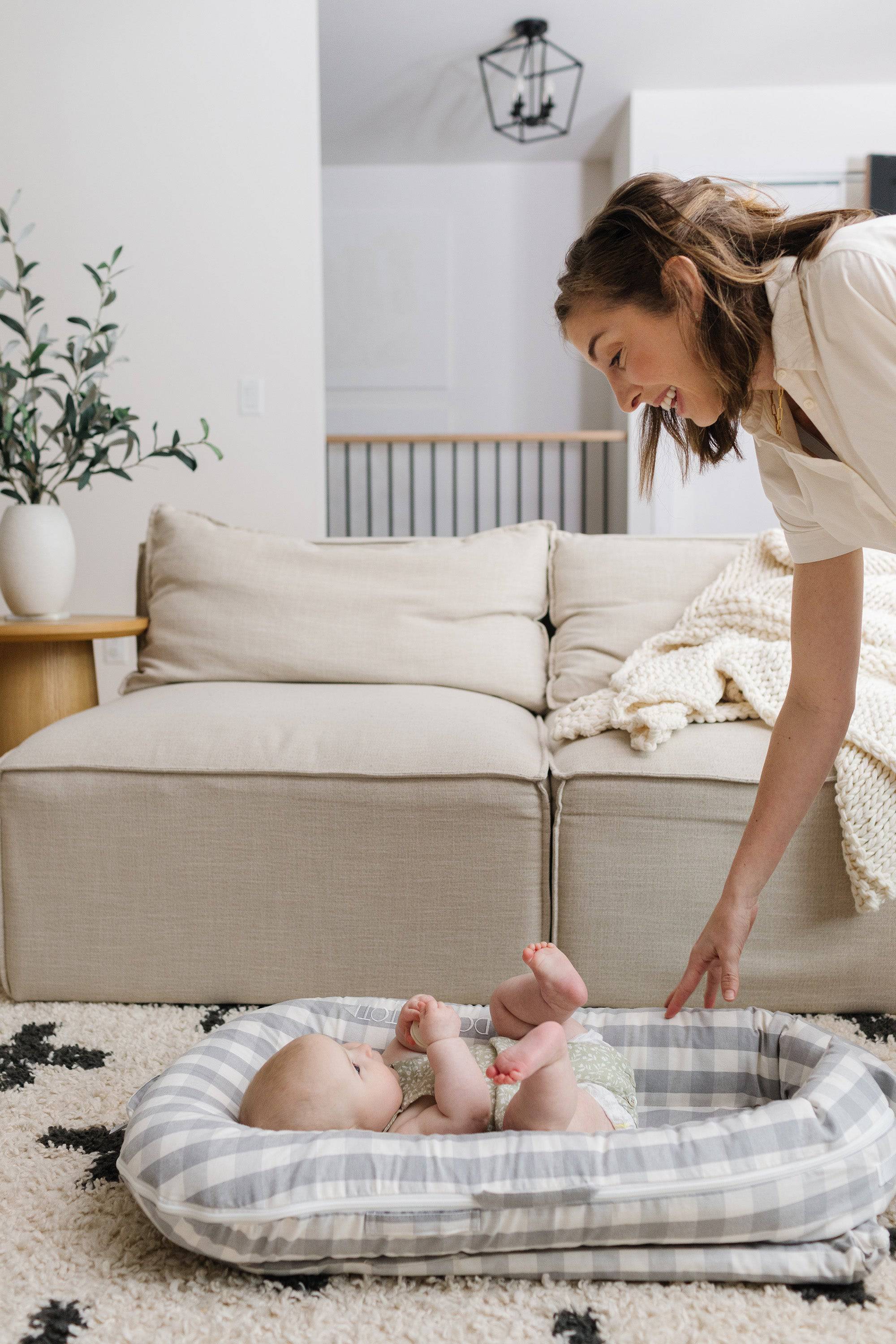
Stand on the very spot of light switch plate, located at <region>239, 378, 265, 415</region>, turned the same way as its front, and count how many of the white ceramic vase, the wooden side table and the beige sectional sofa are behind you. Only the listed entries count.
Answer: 0

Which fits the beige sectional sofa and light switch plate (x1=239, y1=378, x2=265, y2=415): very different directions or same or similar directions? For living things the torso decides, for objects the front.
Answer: same or similar directions

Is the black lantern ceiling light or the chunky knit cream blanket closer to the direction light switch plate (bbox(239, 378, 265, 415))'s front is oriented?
the chunky knit cream blanket

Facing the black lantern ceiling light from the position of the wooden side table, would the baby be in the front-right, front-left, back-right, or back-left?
back-right

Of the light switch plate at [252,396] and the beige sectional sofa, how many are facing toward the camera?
2

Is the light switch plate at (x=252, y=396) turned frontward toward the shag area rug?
yes

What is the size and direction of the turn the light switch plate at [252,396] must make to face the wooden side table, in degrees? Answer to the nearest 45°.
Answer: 0° — it already faces it

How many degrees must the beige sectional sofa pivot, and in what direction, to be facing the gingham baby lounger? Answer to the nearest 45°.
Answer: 0° — it already faces it

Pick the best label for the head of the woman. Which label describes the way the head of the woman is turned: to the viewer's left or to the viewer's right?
to the viewer's left

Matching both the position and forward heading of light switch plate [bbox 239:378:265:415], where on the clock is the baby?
The baby is roughly at 12 o'clock from the light switch plate.

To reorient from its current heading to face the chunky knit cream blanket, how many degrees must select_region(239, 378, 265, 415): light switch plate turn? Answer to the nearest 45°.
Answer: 0° — it already faces it

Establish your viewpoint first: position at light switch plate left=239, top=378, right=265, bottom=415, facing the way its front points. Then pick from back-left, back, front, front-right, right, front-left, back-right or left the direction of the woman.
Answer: front

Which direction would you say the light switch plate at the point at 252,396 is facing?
toward the camera
